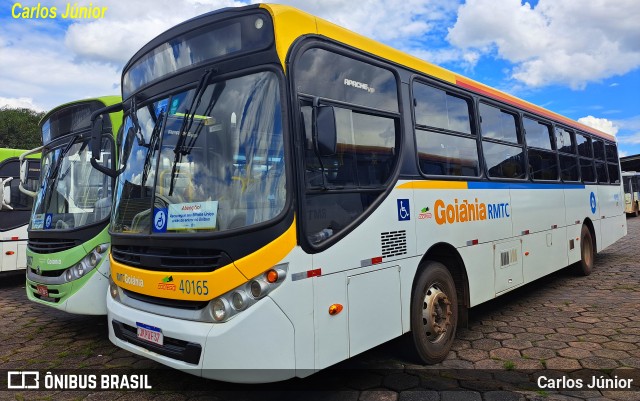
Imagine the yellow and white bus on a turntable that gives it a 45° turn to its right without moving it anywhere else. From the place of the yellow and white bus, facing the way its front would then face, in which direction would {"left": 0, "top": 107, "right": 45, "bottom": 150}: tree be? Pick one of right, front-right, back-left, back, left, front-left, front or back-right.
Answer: front-right

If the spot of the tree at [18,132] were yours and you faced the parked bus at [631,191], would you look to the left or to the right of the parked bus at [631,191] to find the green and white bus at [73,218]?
right

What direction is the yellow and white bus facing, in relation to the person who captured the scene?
facing the viewer and to the left of the viewer

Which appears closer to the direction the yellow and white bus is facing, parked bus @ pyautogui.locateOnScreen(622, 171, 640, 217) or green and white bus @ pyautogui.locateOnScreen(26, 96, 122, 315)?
the green and white bus

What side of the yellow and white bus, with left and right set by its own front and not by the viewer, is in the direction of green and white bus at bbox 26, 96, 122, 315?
right

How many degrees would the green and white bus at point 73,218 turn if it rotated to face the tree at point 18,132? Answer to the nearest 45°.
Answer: approximately 135° to its right

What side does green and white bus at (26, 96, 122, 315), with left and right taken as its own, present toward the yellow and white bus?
left

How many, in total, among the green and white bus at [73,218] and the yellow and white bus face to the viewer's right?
0
